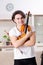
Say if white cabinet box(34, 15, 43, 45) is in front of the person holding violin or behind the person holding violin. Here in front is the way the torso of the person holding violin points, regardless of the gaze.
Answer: behind

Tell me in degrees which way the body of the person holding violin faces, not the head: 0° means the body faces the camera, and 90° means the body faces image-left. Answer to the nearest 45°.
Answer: approximately 0°
